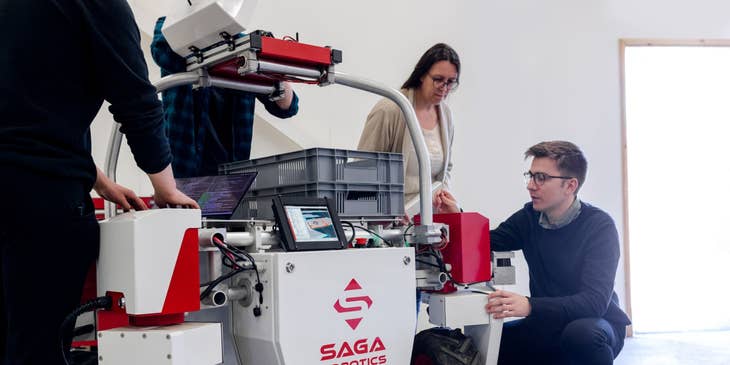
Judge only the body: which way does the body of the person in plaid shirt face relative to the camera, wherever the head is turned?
toward the camera

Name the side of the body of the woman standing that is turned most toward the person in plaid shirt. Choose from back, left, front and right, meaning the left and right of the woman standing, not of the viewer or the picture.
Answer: right

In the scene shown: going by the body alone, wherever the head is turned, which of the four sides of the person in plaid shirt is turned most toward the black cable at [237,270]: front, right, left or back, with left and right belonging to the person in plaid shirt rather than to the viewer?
front

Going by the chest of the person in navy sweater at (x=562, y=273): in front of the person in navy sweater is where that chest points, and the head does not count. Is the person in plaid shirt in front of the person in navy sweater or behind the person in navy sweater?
in front

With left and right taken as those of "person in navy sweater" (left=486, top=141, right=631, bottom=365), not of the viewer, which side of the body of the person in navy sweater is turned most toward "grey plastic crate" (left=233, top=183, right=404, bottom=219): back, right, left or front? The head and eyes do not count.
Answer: front

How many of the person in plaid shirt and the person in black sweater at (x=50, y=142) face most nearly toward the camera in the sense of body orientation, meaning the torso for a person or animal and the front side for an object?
1

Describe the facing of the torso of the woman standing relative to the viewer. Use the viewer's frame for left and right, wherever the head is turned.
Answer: facing the viewer and to the right of the viewer

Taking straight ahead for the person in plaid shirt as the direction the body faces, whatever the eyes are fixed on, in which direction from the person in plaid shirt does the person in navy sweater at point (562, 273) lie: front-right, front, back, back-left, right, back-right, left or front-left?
left

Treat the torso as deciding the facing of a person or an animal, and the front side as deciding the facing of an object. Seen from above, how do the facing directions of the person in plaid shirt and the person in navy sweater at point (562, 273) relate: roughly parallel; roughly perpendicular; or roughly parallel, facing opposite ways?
roughly perpendicular

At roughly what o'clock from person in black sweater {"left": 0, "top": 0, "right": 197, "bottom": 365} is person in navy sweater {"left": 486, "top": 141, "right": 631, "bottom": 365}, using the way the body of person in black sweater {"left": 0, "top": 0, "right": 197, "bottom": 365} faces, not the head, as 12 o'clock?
person in navy sweater {"left": 486, "top": 141, "right": 631, "bottom": 365} is roughly at 1 o'clock from person in black sweater {"left": 0, "top": 0, "right": 197, "bottom": 365}.

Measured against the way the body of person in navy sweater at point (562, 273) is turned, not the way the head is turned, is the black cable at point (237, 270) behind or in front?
in front

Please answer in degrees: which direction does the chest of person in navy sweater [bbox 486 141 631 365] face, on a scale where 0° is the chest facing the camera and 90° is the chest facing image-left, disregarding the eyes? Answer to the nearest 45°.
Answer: approximately 45°
